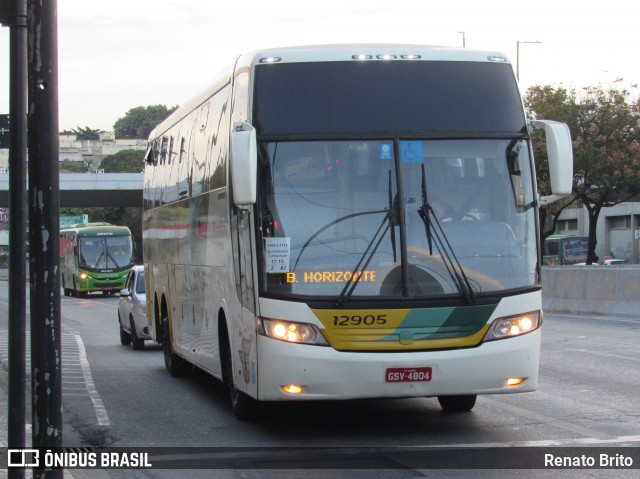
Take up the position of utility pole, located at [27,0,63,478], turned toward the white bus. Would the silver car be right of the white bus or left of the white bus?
left

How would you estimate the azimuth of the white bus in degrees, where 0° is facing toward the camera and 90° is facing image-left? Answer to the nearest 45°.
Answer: approximately 0°

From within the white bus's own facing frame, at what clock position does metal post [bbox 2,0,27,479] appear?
The metal post is roughly at 1 o'clock from the white bus.

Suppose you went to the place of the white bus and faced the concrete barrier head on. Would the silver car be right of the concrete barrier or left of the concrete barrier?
left

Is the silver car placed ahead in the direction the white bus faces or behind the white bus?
behind

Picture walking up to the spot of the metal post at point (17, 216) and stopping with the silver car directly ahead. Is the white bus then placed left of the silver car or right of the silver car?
right

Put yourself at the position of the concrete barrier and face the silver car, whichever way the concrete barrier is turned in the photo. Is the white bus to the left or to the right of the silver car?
left

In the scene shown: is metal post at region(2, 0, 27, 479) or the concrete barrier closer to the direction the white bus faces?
the metal post
